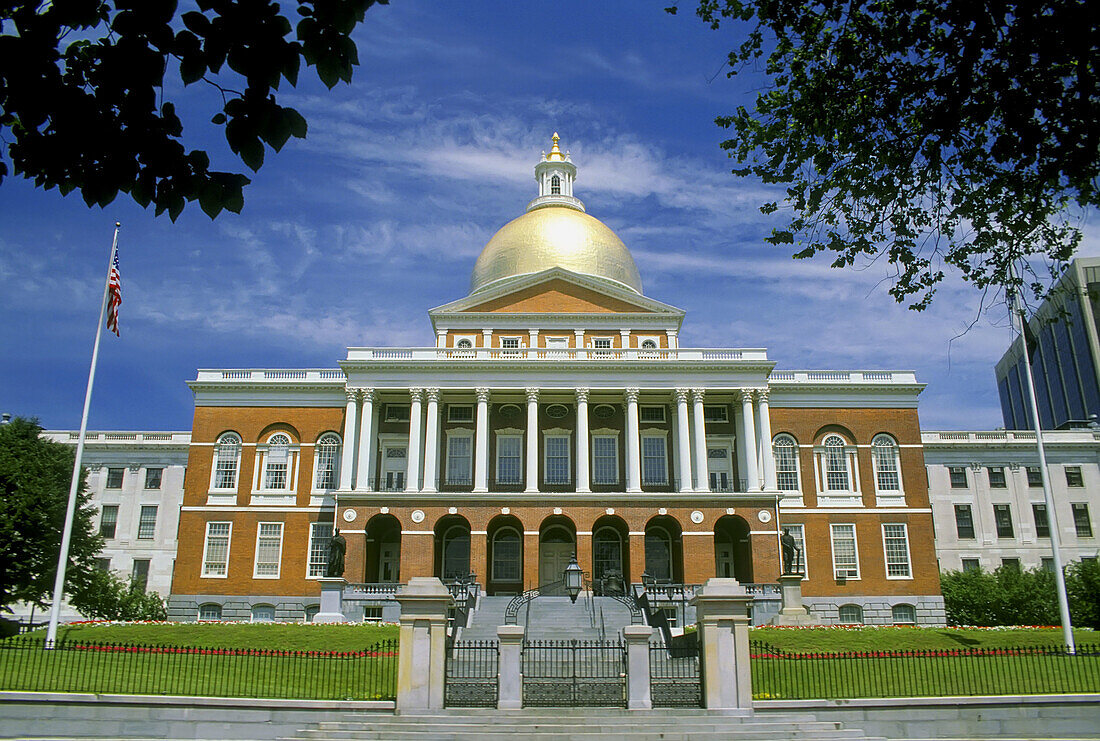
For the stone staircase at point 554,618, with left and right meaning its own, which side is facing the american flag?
right

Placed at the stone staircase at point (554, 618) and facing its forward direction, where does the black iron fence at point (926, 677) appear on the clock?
The black iron fence is roughly at 11 o'clock from the stone staircase.

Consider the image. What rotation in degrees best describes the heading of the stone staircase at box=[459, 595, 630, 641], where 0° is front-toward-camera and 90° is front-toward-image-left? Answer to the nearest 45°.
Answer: approximately 0°

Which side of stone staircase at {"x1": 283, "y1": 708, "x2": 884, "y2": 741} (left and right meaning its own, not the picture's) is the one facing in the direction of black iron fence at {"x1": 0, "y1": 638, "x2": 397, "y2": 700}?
right

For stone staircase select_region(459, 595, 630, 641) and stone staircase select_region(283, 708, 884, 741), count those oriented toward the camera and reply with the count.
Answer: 2

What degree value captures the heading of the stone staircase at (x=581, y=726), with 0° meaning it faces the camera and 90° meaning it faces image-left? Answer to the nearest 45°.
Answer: approximately 0°

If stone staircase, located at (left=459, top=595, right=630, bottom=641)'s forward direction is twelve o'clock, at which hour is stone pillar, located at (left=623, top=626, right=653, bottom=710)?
The stone pillar is roughly at 12 o'clock from the stone staircase.

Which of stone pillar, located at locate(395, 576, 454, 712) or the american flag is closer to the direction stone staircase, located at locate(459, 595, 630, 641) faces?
the stone pillar

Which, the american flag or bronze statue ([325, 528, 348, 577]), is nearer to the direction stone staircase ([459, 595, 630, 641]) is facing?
the american flag

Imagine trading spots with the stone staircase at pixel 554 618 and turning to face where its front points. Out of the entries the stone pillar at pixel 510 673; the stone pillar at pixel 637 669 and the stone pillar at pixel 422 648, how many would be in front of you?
3

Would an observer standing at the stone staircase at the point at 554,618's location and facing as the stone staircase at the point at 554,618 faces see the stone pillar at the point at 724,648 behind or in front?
in front

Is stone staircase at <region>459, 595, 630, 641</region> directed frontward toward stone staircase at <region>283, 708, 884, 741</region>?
yes

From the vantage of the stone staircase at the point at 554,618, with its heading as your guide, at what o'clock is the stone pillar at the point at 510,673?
The stone pillar is roughly at 12 o'clock from the stone staircase.
